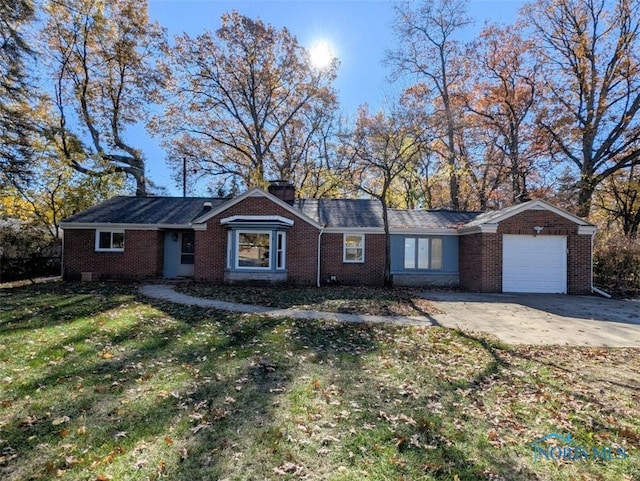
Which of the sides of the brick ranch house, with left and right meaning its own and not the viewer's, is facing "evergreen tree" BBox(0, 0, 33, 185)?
right

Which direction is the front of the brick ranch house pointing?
toward the camera

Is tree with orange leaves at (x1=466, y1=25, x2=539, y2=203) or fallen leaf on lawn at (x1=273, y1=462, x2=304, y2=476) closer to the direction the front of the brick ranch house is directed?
the fallen leaf on lawn

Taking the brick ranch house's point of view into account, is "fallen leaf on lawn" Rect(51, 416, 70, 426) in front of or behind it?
in front

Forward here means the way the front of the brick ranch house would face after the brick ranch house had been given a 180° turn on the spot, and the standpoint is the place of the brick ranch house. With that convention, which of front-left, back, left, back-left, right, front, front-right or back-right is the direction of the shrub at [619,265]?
right

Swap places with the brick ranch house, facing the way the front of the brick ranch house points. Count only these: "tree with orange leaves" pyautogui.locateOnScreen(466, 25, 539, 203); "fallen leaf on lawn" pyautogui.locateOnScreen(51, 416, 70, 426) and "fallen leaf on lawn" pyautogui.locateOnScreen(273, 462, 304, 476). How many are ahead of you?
2

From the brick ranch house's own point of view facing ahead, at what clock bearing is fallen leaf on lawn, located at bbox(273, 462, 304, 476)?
The fallen leaf on lawn is roughly at 12 o'clock from the brick ranch house.

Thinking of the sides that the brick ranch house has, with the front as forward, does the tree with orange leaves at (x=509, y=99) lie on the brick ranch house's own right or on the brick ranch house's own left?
on the brick ranch house's own left

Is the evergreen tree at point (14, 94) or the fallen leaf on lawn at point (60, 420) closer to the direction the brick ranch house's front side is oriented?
the fallen leaf on lawn

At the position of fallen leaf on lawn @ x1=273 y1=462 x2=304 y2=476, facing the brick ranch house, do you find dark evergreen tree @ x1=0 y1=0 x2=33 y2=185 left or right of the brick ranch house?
left
